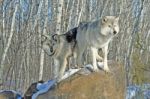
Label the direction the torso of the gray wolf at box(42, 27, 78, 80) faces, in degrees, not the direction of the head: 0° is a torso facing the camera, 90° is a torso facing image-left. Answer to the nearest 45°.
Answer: approximately 45°
